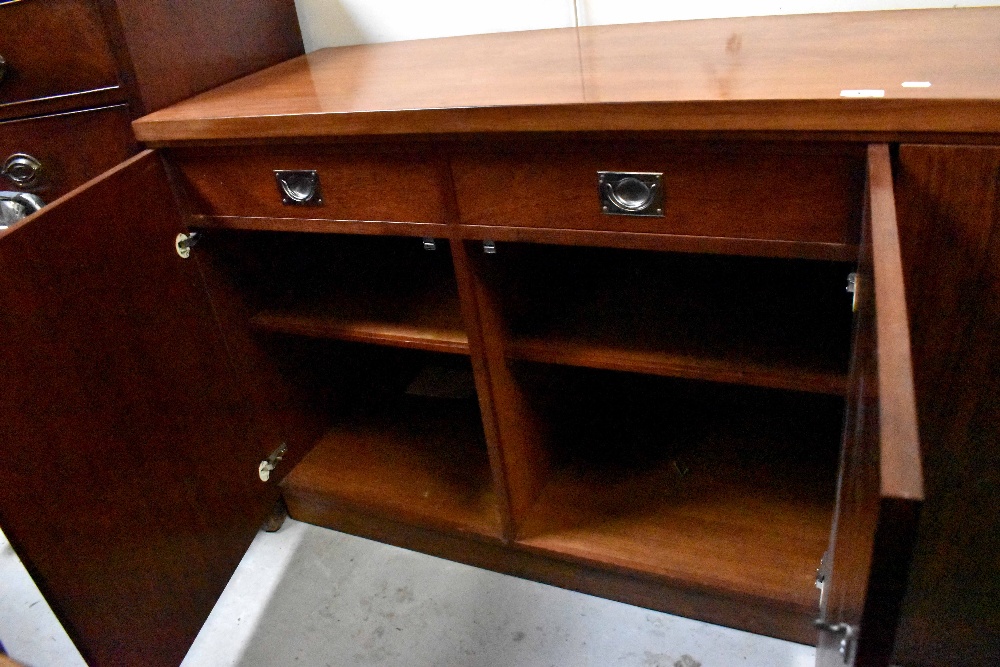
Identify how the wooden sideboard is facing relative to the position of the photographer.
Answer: facing the viewer and to the left of the viewer
